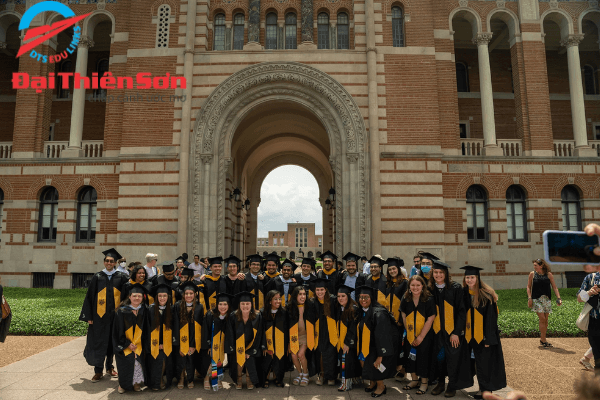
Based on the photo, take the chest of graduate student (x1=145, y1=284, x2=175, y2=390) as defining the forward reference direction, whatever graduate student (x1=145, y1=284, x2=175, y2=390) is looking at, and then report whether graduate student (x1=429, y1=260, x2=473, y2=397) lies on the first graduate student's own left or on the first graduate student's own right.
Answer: on the first graduate student's own left

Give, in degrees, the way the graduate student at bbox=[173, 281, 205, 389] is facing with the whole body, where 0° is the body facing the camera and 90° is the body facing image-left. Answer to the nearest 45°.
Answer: approximately 0°

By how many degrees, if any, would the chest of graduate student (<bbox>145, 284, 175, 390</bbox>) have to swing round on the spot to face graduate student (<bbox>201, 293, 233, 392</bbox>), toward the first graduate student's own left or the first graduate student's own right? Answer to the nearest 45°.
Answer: approximately 90° to the first graduate student's own left

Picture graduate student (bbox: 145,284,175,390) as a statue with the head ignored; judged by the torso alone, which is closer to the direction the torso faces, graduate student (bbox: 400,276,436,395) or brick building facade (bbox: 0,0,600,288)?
the graduate student

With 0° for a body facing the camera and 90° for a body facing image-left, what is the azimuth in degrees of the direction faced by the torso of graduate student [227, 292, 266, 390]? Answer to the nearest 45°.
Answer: approximately 0°

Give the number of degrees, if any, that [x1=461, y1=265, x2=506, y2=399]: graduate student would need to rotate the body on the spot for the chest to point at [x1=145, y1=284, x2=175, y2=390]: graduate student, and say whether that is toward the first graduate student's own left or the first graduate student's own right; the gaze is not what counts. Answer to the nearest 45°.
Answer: approximately 45° to the first graduate student's own right
